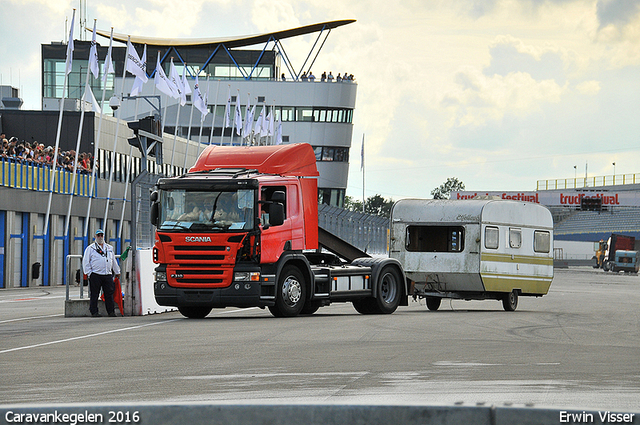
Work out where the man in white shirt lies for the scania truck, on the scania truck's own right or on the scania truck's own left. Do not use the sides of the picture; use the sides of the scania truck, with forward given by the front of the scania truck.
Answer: on the scania truck's own right

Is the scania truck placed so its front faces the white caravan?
no

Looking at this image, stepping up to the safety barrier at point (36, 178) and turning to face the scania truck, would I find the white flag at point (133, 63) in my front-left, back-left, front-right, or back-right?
front-left

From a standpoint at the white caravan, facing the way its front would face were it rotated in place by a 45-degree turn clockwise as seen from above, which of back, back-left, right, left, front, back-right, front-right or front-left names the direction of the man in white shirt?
front-left

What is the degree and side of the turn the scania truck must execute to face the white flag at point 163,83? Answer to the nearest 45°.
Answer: approximately 135° to its right

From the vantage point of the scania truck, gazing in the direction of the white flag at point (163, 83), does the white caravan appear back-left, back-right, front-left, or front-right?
front-right

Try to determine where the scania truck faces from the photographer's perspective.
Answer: facing the viewer and to the left of the viewer

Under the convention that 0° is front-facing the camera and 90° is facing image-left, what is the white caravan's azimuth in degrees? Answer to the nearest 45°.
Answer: approximately 45°

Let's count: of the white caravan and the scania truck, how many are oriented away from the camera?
0

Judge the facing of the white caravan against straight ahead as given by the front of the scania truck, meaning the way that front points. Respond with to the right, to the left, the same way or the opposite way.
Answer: the same way

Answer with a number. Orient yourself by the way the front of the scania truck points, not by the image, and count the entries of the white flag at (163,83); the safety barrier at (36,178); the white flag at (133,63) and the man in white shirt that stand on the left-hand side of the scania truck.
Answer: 0

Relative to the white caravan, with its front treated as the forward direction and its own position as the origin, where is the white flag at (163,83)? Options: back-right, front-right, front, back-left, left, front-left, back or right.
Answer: right

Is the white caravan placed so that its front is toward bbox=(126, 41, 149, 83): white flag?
no

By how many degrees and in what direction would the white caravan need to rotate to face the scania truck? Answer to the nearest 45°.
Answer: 0° — it already faces it

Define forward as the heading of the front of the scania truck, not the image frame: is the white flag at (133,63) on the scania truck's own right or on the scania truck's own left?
on the scania truck's own right
